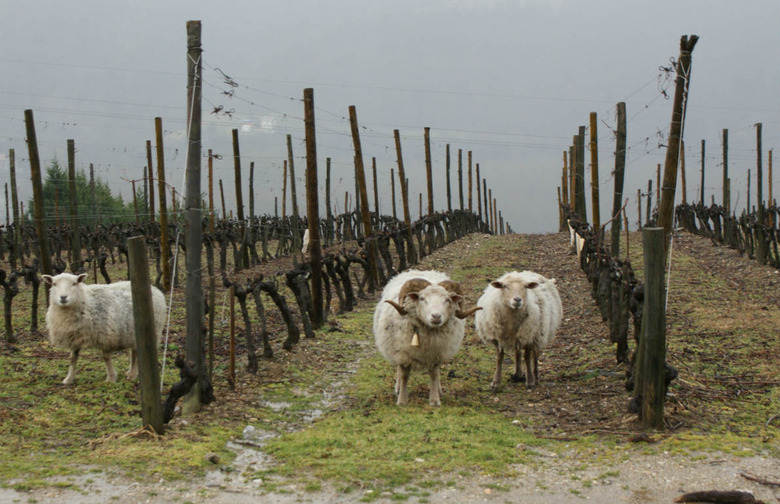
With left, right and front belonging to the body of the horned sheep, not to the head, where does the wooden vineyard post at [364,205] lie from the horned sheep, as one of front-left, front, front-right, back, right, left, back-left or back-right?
back

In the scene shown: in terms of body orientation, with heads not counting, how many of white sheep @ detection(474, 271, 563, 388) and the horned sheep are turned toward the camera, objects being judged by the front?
2

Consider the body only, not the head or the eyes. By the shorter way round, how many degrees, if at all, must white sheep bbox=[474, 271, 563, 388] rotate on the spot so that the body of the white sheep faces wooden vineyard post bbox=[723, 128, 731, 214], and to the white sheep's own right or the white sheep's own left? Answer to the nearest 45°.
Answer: approximately 180°

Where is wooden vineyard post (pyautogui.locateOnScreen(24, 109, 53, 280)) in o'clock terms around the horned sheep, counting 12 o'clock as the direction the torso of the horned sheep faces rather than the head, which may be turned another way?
The wooden vineyard post is roughly at 4 o'clock from the horned sheep.

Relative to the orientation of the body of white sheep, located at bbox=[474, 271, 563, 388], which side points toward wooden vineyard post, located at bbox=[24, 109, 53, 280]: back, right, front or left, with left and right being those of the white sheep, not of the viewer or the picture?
right

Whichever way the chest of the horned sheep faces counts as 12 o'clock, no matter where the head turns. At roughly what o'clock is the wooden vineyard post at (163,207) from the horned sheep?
The wooden vineyard post is roughly at 5 o'clock from the horned sheep.

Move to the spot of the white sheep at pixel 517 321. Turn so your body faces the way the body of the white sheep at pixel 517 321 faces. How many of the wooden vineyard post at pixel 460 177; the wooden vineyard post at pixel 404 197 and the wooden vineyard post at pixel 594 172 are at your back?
3

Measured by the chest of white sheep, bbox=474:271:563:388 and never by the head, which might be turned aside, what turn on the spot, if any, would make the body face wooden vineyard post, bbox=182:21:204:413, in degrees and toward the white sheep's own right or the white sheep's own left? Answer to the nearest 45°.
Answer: approximately 45° to the white sheep's own right

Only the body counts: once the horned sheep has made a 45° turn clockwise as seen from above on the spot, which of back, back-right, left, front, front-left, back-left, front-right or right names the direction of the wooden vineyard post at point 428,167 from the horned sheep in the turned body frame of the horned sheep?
back-right

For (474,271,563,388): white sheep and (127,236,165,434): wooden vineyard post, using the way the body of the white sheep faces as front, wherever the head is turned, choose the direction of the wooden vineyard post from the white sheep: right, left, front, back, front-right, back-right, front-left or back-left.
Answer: front-right

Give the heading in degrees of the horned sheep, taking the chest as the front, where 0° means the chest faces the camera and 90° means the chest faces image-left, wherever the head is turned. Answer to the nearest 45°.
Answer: approximately 0°

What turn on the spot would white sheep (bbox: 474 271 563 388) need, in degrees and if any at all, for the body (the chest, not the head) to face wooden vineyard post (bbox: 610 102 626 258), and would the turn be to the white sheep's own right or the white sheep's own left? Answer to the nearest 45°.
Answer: approximately 180°

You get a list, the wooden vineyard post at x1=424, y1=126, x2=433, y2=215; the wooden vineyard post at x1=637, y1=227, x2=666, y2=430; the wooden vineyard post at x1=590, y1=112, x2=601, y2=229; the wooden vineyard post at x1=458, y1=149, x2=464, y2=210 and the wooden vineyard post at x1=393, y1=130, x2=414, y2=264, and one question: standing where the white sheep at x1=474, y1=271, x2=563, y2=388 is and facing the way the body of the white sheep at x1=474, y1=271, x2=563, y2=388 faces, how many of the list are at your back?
4
